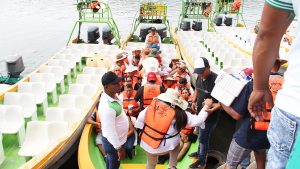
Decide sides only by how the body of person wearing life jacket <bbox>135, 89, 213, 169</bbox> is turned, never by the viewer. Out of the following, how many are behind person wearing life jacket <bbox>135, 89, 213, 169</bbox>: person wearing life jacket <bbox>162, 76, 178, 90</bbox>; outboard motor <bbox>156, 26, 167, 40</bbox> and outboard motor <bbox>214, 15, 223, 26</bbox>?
0

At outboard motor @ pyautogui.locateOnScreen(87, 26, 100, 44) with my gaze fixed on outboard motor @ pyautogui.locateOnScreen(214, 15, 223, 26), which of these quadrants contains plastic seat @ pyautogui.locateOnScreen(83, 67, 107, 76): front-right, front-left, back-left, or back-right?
back-right

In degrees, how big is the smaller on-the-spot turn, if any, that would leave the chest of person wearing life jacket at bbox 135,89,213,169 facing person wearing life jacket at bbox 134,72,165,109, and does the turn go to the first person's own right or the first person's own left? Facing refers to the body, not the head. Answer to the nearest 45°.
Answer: approximately 45° to the first person's own left

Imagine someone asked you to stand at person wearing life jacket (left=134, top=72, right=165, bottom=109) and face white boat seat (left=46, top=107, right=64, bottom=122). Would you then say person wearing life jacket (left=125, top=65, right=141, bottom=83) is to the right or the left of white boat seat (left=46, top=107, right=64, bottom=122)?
right

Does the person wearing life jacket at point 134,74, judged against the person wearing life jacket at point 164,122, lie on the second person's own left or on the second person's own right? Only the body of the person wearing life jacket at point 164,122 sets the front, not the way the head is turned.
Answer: on the second person's own left

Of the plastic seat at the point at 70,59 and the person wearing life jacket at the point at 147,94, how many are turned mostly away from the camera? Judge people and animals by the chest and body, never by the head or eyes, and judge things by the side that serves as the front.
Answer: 1

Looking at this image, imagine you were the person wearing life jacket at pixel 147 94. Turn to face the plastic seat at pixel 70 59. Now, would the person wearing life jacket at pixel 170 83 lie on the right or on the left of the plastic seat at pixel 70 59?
right
